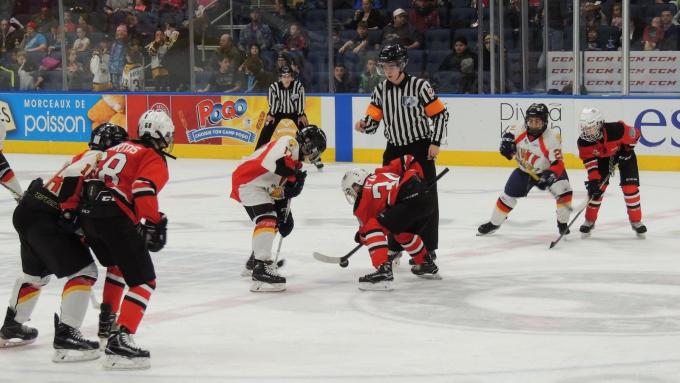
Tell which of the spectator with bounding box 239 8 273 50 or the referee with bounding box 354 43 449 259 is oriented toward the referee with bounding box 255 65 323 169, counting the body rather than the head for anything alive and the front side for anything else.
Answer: the spectator

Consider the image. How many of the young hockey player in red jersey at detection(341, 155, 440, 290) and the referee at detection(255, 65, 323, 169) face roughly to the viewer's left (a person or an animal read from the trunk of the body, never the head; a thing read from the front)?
1

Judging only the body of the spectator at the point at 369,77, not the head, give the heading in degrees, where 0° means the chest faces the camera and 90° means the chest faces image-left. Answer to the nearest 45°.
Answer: approximately 0°

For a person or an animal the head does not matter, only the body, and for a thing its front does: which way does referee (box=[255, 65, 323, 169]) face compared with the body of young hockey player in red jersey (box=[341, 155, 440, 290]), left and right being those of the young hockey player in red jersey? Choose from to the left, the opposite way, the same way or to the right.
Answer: to the left

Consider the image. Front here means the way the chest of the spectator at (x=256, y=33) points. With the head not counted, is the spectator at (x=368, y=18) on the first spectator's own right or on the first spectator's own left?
on the first spectator's own left

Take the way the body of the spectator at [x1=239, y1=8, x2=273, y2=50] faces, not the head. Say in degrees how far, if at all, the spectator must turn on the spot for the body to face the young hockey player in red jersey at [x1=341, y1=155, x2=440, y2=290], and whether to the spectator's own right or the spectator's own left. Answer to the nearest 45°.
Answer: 0° — they already face them

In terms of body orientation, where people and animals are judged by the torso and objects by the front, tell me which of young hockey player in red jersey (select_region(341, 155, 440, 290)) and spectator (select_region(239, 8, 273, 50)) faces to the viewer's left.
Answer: the young hockey player in red jersey
